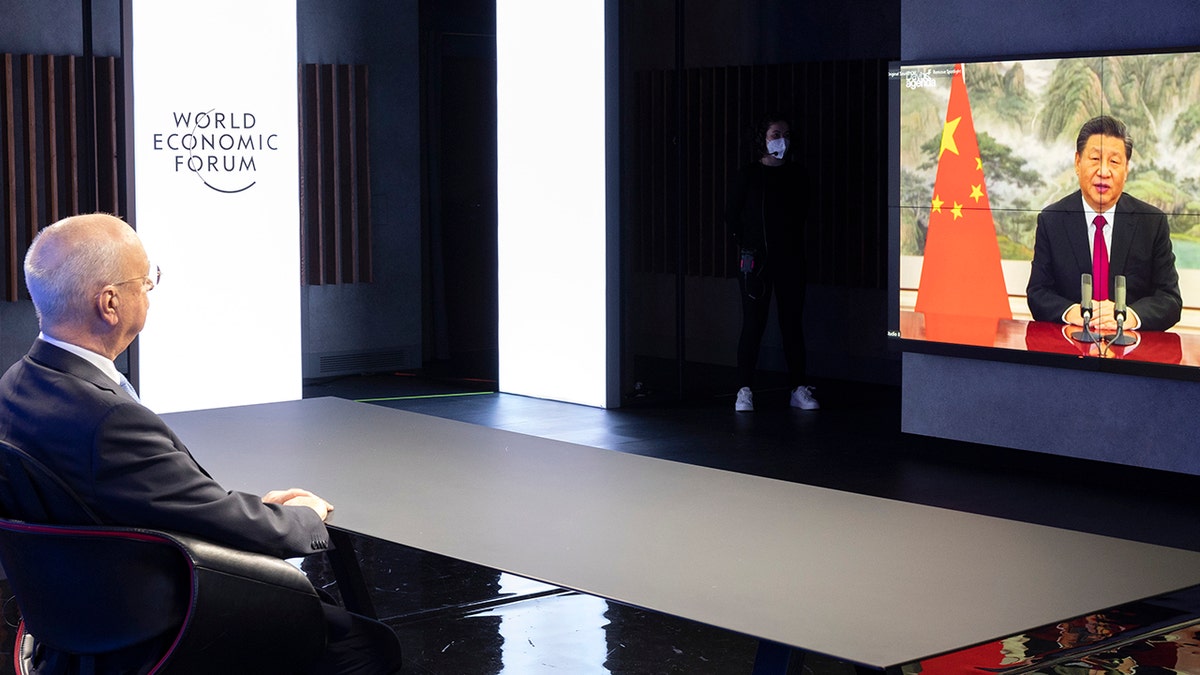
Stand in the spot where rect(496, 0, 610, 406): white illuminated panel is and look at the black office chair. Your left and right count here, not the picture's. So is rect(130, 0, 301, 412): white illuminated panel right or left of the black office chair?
right

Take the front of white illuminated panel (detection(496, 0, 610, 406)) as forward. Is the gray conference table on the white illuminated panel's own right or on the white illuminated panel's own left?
on the white illuminated panel's own left

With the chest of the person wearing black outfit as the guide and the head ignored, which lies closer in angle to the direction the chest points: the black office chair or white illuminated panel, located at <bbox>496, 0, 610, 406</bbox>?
the black office chair

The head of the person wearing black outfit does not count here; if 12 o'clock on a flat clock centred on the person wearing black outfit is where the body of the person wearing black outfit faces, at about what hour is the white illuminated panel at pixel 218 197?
The white illuminated panel is roughly at 2 o'clock from the person wearing black outfit.

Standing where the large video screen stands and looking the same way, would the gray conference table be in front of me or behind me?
in front

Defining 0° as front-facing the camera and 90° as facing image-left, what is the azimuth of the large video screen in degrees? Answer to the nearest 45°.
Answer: approximately 45°

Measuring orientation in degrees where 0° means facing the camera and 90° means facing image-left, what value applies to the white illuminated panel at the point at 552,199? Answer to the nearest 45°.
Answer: approximately 45°

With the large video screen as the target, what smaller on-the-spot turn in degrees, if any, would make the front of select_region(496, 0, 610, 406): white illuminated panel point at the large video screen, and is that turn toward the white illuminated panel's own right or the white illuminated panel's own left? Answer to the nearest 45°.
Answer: approximately 90° to the white illuminated panel's own left

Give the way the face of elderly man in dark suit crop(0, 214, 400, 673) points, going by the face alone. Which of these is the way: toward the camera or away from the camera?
away from the camera

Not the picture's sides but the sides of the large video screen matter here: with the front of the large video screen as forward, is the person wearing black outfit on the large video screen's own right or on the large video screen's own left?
on the large video screen's own right

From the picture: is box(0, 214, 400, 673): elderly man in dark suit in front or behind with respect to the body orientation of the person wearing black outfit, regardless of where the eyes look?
in front
